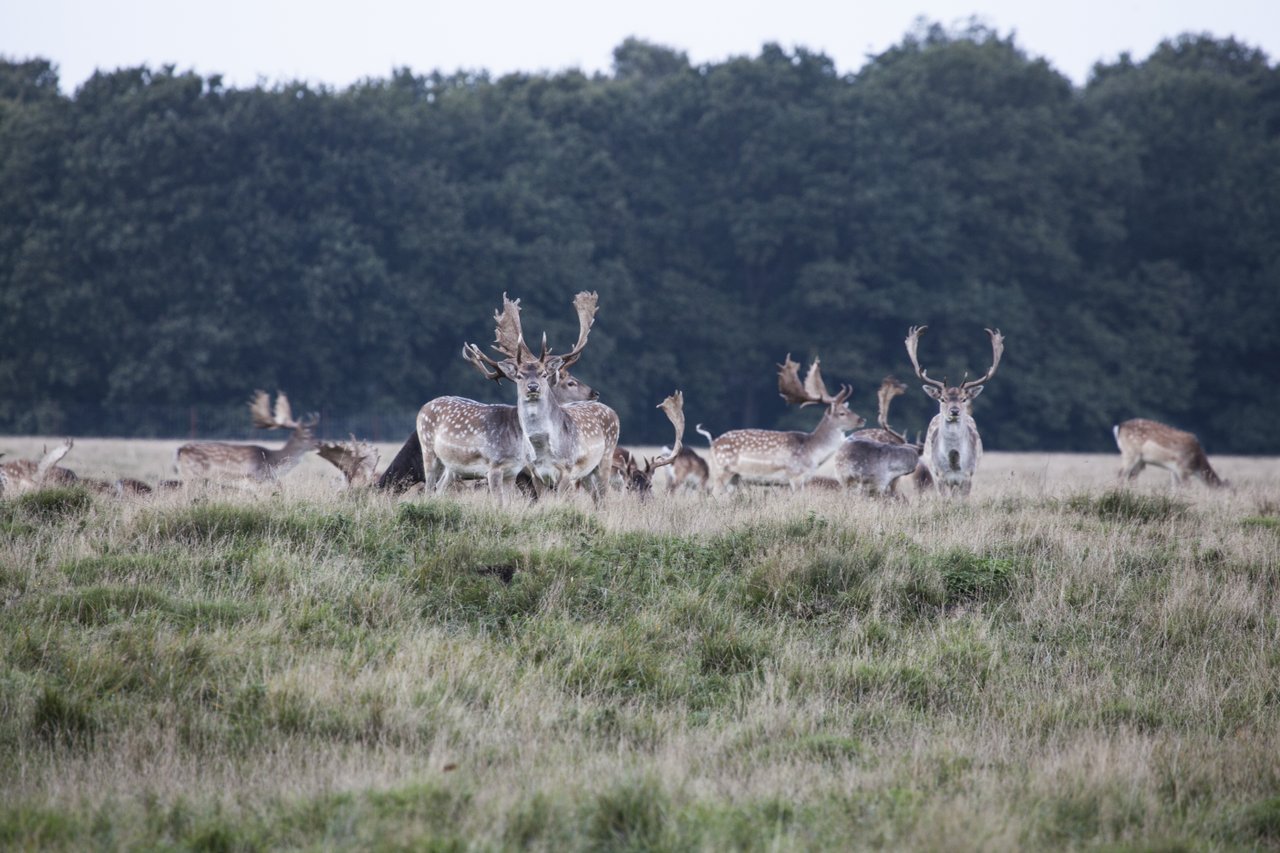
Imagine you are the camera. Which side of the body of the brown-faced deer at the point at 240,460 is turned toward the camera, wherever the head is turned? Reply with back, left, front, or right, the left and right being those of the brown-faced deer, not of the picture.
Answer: right

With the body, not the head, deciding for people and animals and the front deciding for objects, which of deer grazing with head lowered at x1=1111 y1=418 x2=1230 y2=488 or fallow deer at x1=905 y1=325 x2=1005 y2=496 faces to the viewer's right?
the deer grazing with head lowered

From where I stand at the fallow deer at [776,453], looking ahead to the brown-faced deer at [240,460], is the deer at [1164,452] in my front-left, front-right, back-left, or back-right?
back-right

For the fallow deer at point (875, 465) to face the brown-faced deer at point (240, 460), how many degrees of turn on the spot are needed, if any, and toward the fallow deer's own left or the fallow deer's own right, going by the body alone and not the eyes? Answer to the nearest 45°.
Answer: approximately 180°

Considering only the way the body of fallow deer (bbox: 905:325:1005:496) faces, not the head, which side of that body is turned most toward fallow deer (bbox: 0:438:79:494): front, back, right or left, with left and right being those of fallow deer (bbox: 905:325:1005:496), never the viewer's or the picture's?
right

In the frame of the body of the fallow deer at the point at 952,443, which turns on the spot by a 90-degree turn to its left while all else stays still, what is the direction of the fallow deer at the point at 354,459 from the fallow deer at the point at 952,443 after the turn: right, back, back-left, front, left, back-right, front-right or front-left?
back

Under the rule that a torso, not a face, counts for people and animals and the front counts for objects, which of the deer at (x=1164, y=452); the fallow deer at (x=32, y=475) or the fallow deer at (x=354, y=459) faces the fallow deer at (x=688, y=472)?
the fallow deer at (x=32, y=475)

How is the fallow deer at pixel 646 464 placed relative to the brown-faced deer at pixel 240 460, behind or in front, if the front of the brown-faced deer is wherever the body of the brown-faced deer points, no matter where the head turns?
in front

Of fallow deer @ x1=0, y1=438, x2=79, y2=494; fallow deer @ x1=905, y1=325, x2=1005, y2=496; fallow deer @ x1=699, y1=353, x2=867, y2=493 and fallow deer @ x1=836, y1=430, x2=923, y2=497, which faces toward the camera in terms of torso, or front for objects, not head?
fallow deer @ x1=905, y1=325, x2=1005, y2=496

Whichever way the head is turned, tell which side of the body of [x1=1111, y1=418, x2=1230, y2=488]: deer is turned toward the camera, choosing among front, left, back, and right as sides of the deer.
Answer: right

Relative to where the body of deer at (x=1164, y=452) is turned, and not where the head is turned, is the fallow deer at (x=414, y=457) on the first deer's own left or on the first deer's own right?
on the first deer's own right

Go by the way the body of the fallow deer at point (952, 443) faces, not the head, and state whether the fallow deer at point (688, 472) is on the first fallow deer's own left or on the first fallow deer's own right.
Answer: on the first fallow deer's own right

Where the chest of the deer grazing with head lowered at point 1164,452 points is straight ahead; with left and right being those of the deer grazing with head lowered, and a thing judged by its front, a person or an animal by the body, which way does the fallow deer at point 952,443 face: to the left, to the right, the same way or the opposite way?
to the right
